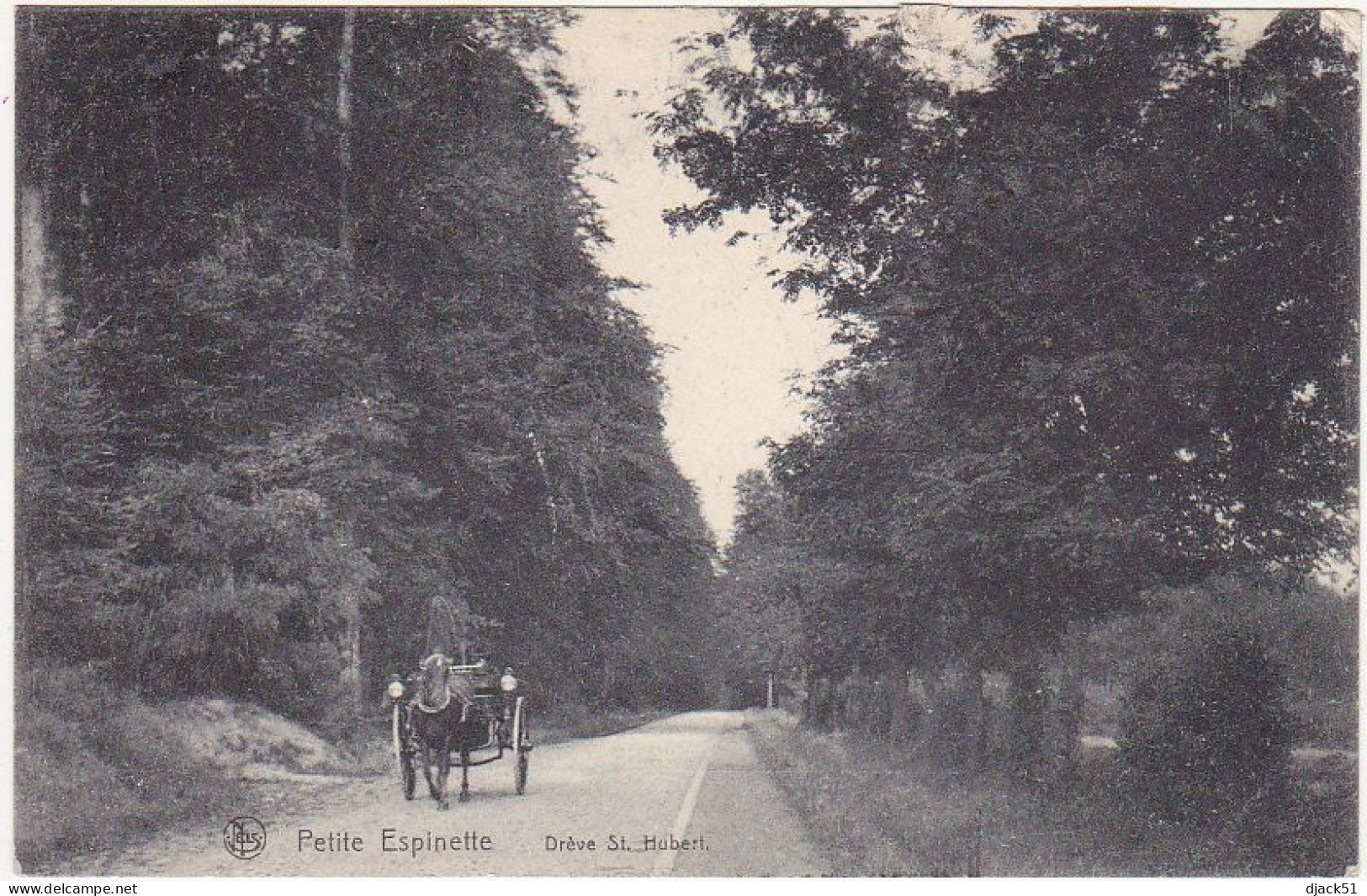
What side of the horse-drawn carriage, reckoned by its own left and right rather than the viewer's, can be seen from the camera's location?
front
